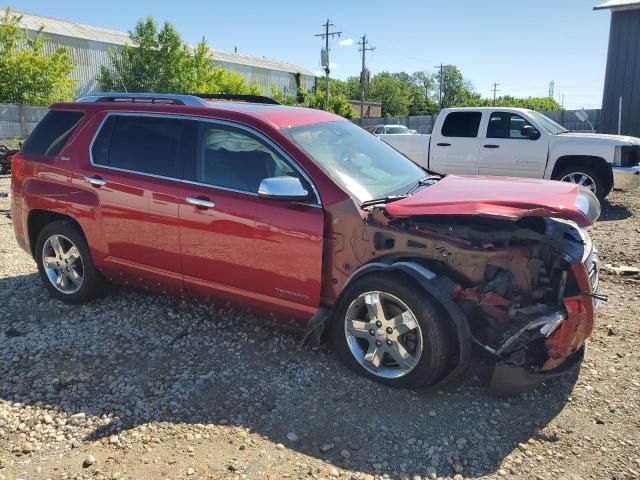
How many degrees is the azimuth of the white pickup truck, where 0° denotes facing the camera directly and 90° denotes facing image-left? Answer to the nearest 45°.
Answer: approximately 315°

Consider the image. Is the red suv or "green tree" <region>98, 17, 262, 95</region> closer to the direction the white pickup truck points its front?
the red suv

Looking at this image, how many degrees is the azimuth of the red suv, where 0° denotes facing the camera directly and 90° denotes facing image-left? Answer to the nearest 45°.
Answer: approximately 315°

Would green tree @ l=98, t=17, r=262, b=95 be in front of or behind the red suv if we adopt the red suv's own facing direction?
behind

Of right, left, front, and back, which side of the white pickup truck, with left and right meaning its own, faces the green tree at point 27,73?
back

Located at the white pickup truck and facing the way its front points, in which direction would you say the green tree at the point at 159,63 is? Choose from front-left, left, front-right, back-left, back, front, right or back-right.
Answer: back

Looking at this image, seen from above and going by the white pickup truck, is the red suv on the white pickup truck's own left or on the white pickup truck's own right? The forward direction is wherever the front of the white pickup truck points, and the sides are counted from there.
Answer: on the white pickup truck's own right

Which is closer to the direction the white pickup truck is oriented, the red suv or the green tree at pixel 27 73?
the red suv

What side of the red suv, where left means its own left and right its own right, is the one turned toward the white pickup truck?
left

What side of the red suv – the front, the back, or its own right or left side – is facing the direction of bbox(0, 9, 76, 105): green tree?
back
